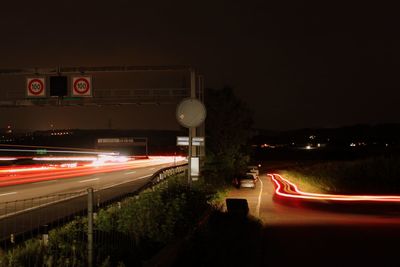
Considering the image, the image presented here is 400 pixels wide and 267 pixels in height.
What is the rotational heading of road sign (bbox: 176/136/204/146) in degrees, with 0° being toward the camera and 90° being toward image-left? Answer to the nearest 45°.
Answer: approximately 0°

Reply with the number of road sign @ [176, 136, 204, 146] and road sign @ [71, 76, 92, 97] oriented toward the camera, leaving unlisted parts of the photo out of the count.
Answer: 2

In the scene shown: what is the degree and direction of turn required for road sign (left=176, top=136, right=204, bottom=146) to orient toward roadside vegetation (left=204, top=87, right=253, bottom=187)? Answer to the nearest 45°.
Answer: approximately 180°

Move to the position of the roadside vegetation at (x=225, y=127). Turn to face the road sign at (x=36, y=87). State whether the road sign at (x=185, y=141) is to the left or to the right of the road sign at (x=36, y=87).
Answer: left

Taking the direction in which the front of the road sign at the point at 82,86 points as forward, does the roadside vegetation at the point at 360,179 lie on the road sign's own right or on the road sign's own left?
on the road sign's own left

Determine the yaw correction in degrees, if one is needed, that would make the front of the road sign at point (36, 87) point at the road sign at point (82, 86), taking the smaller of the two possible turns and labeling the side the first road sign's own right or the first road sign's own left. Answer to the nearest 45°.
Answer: approximately 45° to the first road sign's own left

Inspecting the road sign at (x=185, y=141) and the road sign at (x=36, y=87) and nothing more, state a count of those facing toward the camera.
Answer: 2

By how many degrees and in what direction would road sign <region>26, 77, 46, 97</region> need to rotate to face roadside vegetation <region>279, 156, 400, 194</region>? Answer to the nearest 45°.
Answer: approximately 90° to its left
